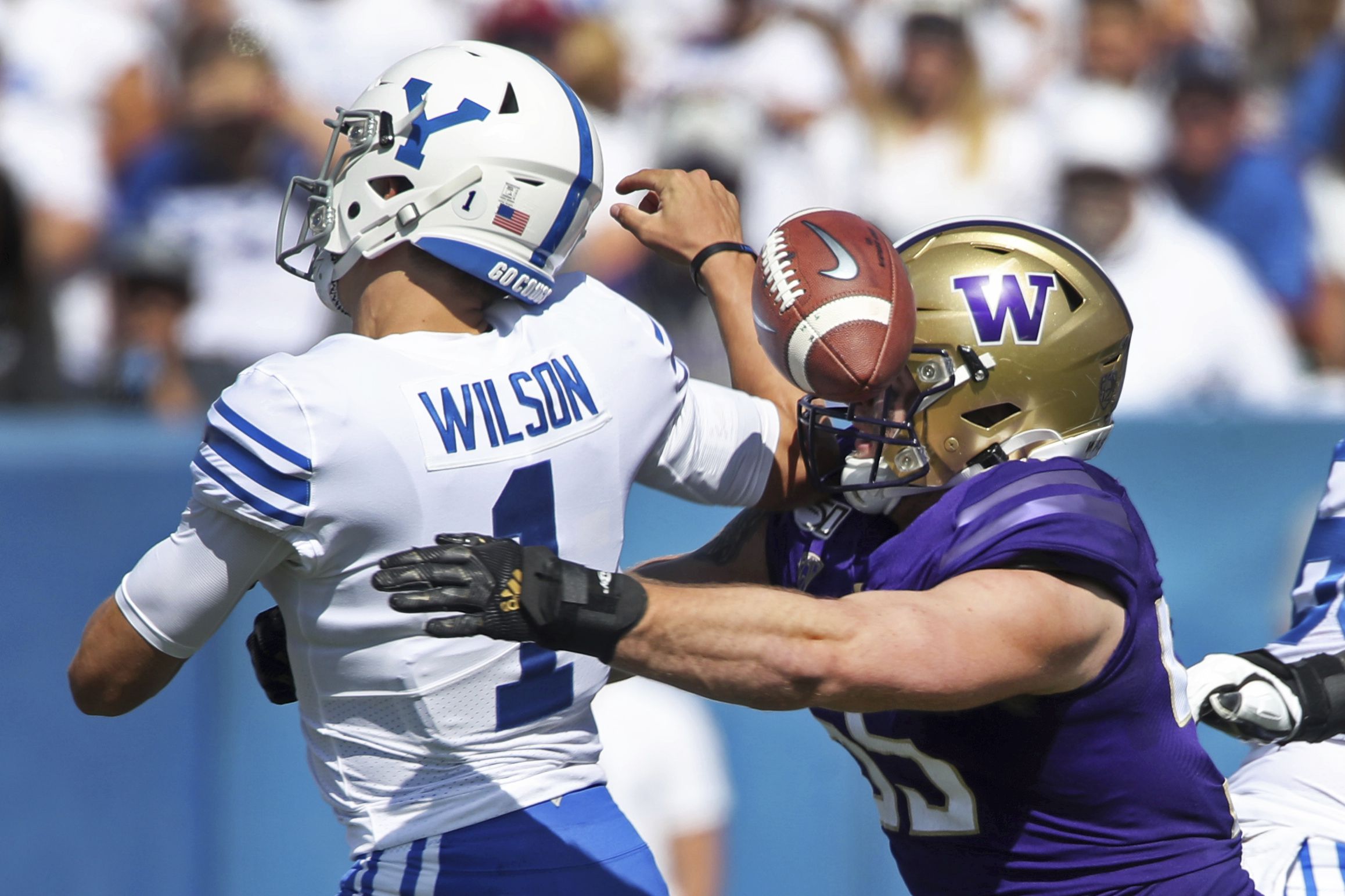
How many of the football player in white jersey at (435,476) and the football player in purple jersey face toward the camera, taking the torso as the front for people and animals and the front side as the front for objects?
0

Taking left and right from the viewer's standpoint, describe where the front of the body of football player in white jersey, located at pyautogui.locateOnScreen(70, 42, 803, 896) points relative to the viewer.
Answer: facing away from the viewer and to the left of the viewer

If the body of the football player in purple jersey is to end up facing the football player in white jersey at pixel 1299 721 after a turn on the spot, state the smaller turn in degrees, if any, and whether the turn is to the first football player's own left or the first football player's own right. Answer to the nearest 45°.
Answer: approximately 135° to the first football player's own right

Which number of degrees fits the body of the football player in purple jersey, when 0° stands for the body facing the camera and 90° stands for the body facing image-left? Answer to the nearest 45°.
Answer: approximately 90°

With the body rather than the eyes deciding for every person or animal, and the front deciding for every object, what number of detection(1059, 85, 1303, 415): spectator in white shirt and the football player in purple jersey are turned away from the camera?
0

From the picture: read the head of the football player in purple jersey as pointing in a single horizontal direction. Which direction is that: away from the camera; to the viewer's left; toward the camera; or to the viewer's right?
to the viewer's left

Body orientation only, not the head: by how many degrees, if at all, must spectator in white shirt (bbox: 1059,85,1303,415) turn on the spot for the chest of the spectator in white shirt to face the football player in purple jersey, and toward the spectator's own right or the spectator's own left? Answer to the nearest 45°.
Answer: approximately 45° to the spectator's own left

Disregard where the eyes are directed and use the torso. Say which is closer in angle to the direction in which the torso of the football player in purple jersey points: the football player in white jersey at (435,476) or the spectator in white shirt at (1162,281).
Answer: the football player in white jersey

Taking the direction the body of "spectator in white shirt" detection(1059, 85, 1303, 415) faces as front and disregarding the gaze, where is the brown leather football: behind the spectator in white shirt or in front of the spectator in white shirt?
in front

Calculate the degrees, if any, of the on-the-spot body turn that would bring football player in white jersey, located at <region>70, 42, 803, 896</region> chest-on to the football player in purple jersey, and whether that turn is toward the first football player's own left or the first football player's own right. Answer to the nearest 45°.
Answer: approximately 135° to the first football player's own right

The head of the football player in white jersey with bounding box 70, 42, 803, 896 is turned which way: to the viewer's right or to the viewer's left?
to the viewer's left

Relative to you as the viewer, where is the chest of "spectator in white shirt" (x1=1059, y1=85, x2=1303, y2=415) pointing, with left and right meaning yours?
facing the viewer and to the left of the viewer

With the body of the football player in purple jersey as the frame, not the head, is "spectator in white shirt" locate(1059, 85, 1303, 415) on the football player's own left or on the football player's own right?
on the football player's own right

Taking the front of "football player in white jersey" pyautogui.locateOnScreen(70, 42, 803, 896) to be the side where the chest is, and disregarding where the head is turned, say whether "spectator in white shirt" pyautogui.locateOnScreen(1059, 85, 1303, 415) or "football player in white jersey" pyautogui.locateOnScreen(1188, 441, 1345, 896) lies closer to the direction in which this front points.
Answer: the spectator in white shirt
